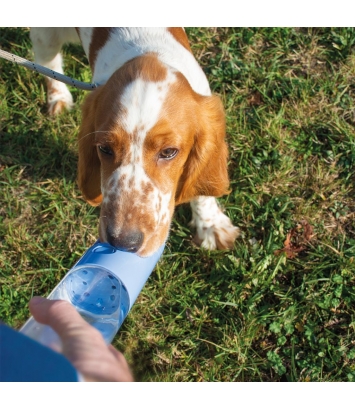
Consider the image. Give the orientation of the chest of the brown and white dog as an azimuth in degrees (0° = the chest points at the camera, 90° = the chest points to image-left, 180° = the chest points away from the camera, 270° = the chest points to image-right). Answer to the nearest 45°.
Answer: approximately 0°
